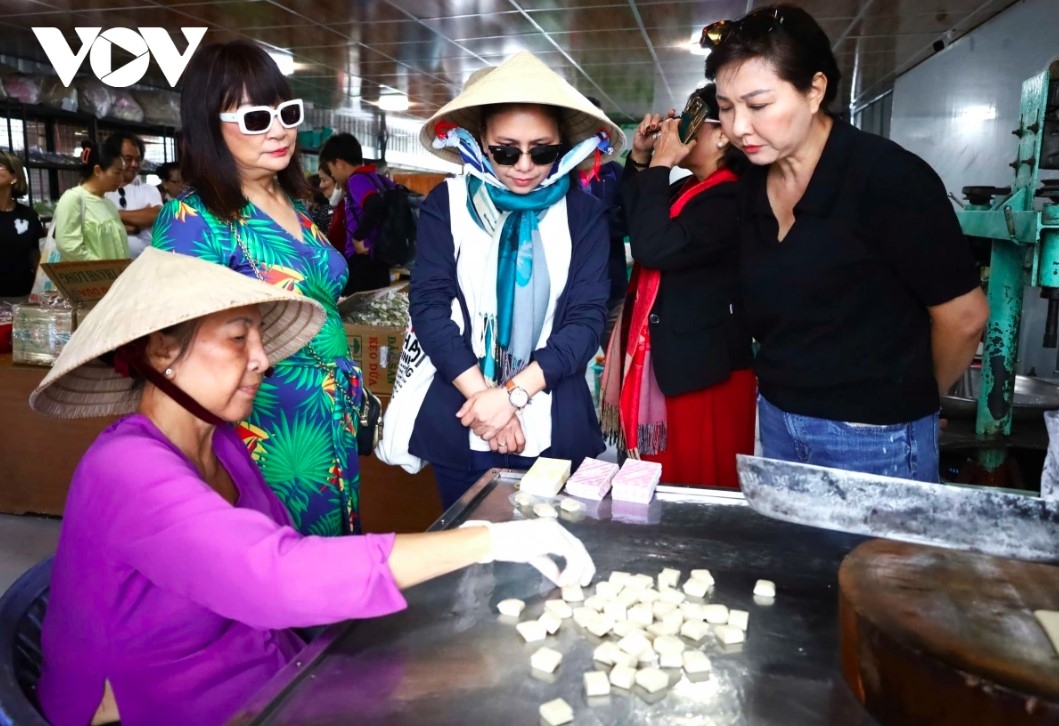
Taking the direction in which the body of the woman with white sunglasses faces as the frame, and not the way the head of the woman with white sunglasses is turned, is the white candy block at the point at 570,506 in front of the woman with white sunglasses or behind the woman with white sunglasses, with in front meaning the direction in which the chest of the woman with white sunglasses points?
in front

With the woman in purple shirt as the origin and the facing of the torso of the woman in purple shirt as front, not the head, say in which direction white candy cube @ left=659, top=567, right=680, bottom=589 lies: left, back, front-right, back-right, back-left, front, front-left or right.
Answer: front

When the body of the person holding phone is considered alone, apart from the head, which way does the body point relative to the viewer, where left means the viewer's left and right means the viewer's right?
facing to the left of the viewer

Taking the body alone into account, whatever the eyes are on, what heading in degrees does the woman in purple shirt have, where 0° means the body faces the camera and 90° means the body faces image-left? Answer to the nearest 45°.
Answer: approximately 270°

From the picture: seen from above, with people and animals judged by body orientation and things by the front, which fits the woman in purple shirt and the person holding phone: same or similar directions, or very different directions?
very different directions

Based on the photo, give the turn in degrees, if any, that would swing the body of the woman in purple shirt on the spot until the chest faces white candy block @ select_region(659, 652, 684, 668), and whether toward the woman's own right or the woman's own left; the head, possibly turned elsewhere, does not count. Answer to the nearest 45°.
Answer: approximately 45° to the woman's own right

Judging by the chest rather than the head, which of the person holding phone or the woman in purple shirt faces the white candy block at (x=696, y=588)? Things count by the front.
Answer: the woman in purple shirt
